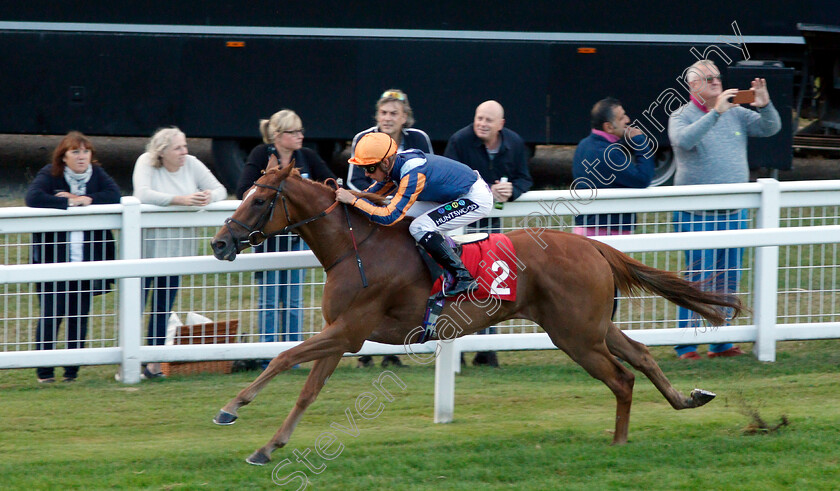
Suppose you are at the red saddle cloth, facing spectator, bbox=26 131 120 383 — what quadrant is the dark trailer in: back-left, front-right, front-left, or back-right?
front-right

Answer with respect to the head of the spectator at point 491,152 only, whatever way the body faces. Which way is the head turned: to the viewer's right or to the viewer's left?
to the viewer's left

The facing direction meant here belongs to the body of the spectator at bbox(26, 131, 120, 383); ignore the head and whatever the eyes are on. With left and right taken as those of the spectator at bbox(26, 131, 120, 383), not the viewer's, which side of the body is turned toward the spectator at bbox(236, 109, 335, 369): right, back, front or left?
left

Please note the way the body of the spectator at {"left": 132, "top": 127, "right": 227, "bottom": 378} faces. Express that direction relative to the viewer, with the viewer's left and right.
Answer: facing the viewer and to the right of the viewer

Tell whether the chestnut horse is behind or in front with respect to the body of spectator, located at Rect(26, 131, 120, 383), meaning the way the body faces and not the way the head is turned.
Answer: in front

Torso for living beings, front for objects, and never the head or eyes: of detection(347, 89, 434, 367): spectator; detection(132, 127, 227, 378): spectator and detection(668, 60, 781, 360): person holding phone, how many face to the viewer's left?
0

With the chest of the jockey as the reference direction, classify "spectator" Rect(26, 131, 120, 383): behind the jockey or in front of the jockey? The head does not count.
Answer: in front

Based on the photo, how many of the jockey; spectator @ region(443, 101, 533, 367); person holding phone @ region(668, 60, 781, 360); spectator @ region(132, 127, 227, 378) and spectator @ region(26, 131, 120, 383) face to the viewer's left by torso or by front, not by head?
1

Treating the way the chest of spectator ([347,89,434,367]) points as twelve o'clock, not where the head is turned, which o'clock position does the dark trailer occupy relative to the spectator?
The dark trailer is roughly at 6 o'clock from the spectator.

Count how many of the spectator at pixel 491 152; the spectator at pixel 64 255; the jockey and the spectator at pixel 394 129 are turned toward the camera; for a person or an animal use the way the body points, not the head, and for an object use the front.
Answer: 3

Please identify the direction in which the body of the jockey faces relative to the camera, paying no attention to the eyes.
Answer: to the viewer's left

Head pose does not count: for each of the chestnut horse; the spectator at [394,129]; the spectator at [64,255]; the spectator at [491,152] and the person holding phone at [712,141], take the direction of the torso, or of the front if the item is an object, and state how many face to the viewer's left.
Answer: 1

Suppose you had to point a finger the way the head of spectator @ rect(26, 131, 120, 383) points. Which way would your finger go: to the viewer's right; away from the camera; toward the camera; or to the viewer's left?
toward the camera

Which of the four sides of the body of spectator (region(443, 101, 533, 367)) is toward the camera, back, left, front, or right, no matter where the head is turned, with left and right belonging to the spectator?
front

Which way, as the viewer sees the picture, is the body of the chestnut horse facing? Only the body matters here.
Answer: to the viewer's left

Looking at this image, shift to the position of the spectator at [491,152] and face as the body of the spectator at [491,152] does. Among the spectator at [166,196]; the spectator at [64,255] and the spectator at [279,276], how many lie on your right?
3

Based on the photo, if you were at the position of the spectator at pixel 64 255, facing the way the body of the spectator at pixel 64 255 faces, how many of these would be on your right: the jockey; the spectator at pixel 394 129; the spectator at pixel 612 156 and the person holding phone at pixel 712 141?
0

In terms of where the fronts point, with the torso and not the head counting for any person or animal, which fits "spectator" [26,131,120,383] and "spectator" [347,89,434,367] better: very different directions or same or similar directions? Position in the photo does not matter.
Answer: same or similar directions

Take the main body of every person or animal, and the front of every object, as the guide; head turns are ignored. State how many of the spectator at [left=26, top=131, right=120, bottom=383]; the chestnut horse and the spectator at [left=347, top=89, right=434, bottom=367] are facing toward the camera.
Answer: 2

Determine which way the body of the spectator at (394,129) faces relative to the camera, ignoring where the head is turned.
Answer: toward the camera
